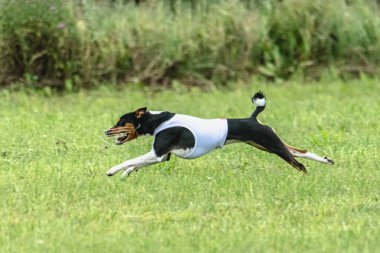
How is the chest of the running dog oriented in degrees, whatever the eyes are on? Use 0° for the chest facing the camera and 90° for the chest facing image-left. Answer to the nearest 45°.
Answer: approximately 90°
